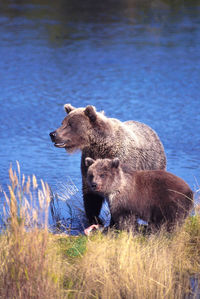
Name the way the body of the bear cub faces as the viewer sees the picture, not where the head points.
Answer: to the viewer's left

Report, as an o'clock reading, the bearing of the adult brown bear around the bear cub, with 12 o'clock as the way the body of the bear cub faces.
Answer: The adult brown bear is roughly at 2 o'clock from the bear cub.

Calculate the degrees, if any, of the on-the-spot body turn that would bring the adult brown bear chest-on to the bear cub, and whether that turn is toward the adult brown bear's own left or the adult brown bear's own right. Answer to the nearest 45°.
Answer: approximately 90° to the adult brown bear's own left

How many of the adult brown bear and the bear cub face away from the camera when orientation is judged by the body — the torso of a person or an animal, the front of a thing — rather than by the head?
0

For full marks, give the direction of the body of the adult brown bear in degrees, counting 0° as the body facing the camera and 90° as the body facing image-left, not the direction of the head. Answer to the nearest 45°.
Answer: approximately 45°
